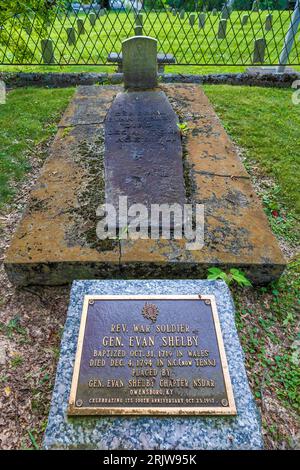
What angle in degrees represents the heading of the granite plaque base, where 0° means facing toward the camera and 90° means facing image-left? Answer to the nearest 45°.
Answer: approximately 0°

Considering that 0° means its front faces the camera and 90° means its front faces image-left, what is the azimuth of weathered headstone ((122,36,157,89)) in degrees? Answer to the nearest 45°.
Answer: approximately 0°

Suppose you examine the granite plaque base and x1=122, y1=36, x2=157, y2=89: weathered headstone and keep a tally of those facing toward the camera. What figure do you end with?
2
